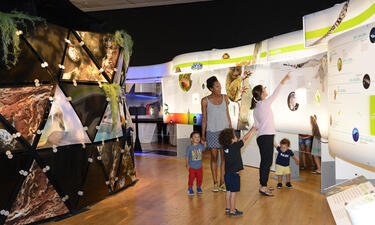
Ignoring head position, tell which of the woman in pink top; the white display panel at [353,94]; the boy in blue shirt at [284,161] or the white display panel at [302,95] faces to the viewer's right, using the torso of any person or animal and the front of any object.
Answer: the woman in pink top

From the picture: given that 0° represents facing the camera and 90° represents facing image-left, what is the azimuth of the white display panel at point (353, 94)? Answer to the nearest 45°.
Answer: approximately 45°

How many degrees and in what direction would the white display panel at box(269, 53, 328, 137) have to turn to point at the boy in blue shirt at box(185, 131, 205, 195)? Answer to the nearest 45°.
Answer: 0° — it already faces them

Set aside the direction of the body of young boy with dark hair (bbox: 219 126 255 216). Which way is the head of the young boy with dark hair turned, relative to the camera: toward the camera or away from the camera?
away from the camera

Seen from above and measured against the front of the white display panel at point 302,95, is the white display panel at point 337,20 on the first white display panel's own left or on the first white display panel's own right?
on the first white display panel's own left

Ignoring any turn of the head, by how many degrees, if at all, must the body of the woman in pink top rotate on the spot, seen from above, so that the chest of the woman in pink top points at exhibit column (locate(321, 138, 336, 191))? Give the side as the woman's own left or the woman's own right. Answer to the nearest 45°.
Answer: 0° — they already face it

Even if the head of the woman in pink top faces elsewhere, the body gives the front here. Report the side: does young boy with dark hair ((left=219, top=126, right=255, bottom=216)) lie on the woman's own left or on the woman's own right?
on the woman's own right

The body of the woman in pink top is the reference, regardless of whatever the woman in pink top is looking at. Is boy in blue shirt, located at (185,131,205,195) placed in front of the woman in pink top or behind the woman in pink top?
behind

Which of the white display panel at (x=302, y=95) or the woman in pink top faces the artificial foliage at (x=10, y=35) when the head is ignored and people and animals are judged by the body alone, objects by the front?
the white display panel

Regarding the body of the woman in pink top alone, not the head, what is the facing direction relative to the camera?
to the viewer's right
